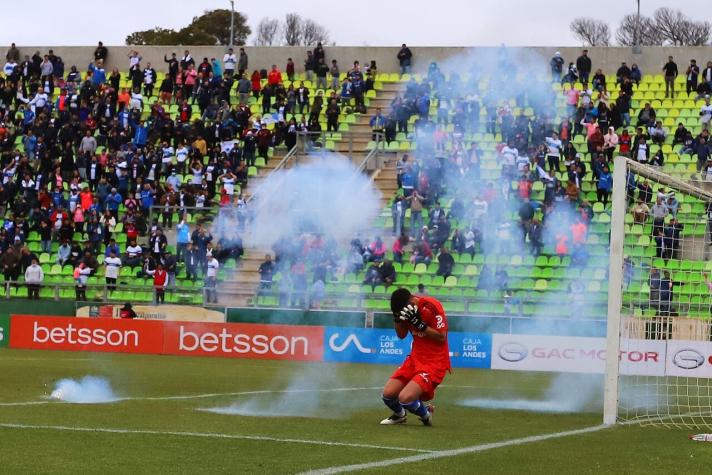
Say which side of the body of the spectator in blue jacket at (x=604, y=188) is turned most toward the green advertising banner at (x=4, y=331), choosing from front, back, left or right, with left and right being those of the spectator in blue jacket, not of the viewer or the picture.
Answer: right

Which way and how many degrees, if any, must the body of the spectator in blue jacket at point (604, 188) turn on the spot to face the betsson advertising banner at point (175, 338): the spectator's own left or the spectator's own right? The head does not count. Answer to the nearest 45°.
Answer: approximately 90° to the spectator's own right

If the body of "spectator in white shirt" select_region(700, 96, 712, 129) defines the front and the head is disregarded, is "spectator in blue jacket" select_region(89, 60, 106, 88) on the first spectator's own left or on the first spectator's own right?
on the first spectator's own right

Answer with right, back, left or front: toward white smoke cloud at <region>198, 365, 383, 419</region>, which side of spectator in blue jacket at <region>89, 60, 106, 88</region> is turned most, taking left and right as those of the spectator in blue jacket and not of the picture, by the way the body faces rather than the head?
front

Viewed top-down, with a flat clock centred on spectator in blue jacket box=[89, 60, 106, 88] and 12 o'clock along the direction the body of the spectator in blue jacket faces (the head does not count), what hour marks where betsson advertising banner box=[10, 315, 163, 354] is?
The betsson advertising banner is roughly at 12 o'clock from the spectator in blue jacket.

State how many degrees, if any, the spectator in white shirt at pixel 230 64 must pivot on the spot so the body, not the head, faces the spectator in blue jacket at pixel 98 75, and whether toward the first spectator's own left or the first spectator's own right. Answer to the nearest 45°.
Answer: approximately 90° to the first spectator's own right

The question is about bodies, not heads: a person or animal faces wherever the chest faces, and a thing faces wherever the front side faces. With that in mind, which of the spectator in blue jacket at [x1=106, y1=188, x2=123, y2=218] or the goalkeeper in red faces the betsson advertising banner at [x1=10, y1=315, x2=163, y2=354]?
the spectator in blue jacket

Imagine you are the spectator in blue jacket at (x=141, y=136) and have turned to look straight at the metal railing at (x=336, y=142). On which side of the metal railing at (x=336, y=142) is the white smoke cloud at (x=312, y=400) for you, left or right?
right

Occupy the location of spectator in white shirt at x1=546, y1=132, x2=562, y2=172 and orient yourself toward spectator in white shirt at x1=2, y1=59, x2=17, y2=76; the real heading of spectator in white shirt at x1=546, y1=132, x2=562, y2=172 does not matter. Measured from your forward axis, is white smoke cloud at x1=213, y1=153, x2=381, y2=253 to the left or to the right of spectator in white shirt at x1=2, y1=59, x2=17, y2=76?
left

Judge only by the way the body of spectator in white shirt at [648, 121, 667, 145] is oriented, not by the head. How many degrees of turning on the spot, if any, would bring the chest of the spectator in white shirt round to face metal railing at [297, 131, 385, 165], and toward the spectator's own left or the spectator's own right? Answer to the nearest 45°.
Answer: approximately 90° to the spectator's own right

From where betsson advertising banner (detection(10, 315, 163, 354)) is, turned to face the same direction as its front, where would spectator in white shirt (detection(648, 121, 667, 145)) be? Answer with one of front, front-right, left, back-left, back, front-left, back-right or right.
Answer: left
